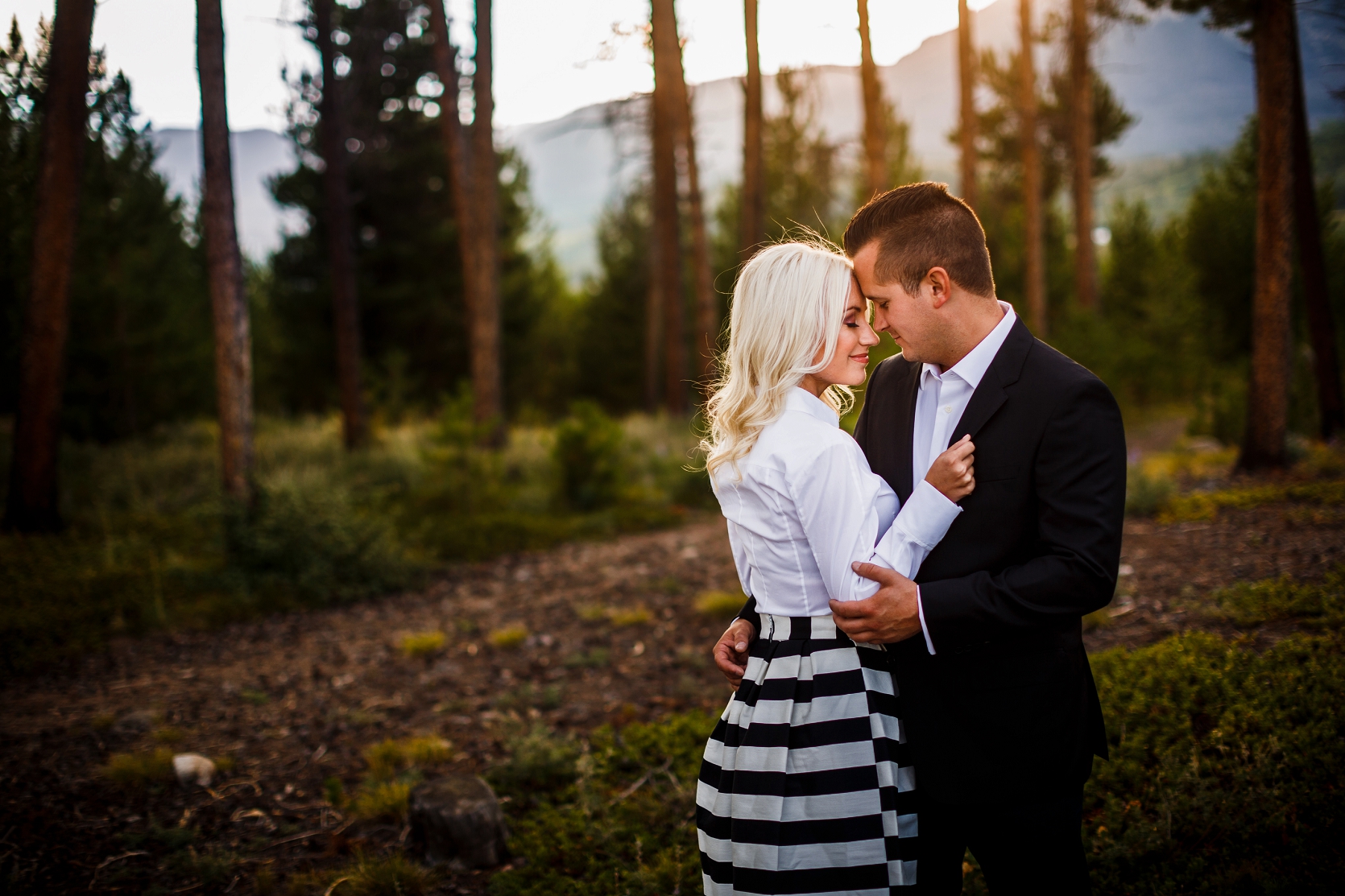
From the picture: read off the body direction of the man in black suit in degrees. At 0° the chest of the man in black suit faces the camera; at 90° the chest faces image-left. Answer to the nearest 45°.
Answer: approximately 45°

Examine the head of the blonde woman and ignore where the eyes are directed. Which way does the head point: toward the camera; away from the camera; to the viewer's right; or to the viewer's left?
to the viewer's right

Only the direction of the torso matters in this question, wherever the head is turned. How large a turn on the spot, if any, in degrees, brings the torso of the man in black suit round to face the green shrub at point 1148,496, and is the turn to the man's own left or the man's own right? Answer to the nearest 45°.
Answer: approximately 135° to the man's own right

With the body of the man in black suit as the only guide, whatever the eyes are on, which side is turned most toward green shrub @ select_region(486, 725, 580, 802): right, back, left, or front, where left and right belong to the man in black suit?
right

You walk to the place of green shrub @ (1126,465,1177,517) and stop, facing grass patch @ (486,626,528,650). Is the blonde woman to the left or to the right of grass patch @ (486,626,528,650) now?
left

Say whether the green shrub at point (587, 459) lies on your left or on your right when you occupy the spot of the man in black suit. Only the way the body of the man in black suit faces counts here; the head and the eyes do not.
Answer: on your right

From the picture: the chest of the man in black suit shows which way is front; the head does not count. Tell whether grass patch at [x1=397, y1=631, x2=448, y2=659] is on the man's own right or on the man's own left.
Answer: on the man's own right

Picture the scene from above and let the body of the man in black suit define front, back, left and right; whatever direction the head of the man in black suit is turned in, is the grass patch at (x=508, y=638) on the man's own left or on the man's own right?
on the man's own right

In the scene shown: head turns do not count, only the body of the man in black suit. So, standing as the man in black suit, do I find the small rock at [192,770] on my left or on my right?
on my right
